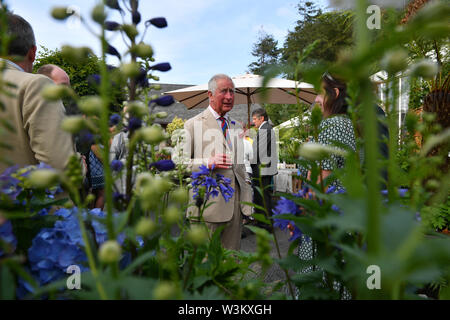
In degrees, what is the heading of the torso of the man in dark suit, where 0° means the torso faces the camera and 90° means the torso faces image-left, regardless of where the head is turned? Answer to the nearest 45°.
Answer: approximately 90°

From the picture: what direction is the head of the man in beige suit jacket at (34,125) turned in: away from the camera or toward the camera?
away from the camera

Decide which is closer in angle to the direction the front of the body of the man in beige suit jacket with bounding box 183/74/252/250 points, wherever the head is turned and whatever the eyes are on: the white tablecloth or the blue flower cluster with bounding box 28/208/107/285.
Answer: the blue flower cluster

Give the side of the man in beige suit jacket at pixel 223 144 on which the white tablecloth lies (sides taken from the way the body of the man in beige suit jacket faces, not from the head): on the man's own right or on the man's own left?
on the man's own left

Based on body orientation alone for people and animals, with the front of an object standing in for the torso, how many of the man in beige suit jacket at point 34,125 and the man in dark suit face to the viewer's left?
1

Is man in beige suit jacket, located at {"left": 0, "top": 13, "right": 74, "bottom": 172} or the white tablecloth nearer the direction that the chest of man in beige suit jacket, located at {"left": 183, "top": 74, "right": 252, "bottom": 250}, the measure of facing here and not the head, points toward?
the man in beige suit jacket

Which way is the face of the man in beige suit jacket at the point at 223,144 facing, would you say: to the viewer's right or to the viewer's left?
to the viewer's right

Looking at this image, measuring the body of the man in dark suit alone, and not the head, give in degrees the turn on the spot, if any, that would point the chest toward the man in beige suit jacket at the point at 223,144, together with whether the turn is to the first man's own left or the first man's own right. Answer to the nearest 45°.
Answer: approximately 90° to the first man's own left

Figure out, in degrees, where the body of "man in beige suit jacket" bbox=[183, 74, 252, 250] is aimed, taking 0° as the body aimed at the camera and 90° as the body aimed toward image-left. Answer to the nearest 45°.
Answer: approximately 315°

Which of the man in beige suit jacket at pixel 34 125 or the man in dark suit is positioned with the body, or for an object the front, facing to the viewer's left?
the man in dark suit

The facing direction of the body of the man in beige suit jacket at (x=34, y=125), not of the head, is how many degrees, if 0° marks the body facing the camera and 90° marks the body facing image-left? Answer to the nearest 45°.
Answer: approximately 225°

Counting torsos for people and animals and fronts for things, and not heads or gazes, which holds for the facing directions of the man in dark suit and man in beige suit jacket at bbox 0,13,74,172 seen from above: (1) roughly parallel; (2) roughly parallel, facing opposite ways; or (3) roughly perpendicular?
roughly perpendicular

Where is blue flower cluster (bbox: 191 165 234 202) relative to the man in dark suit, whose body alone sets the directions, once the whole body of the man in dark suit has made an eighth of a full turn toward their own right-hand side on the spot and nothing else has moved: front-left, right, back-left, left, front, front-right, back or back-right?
back-left
